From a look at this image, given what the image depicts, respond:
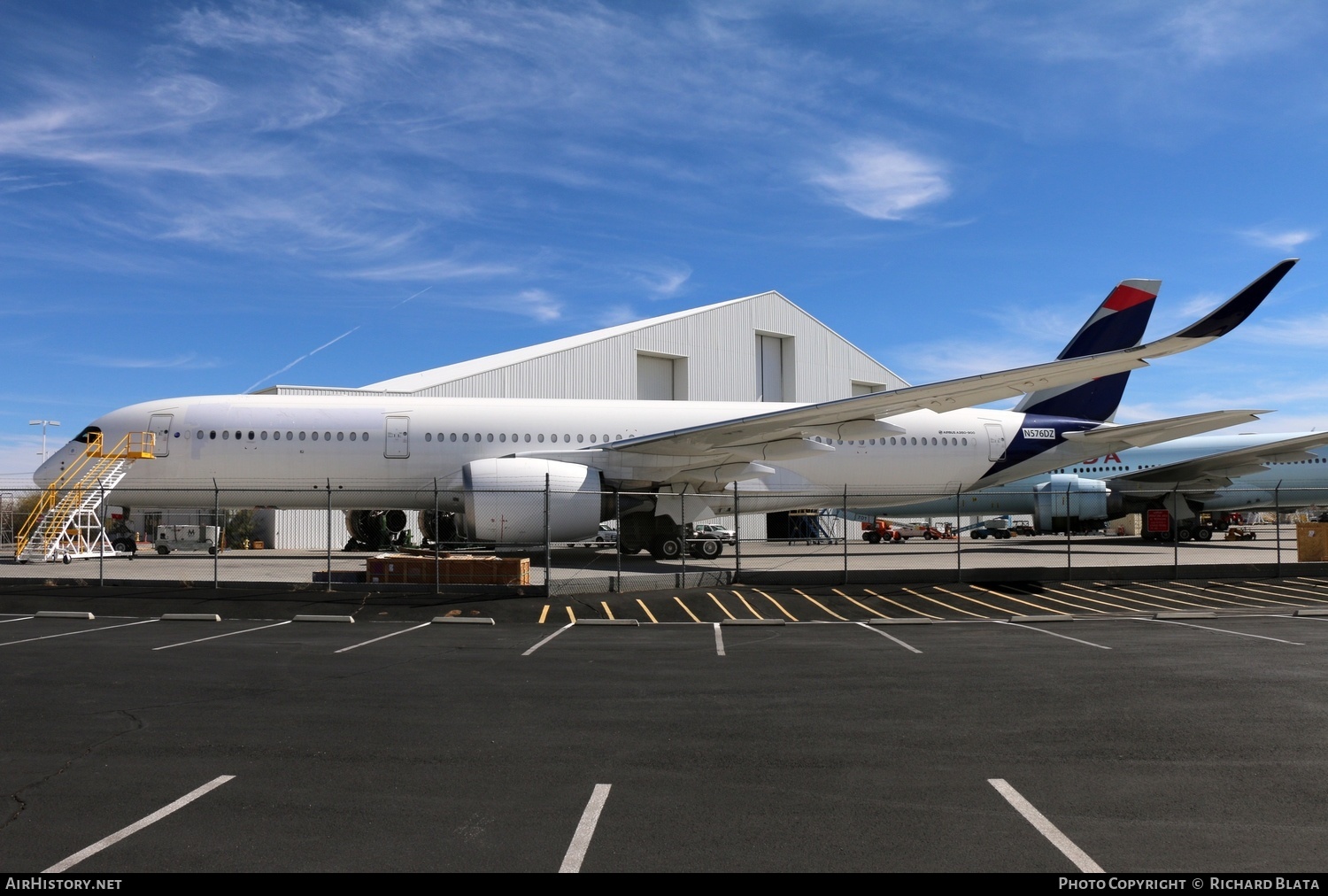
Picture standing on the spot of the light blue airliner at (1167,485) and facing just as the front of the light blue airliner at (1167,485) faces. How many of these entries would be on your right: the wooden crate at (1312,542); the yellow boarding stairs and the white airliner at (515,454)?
0

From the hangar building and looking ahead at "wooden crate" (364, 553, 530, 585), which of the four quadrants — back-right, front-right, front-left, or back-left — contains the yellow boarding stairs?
front-right

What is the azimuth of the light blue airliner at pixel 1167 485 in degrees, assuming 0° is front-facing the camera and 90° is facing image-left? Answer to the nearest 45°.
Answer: approximately 90°

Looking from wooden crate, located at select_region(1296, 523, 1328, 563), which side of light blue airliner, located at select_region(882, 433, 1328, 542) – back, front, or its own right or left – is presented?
left

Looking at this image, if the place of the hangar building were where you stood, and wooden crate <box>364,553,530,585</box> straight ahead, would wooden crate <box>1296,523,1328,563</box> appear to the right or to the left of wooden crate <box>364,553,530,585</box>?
left

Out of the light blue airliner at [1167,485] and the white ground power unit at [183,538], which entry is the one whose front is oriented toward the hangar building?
the light blue airliner

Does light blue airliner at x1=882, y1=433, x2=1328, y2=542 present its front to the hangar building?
yes
